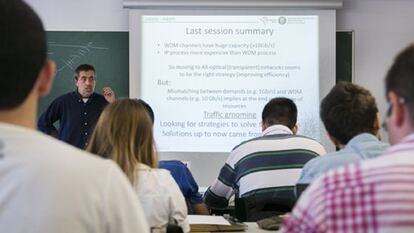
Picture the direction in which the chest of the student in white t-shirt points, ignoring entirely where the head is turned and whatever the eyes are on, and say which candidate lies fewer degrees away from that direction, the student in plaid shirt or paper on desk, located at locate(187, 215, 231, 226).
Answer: the paper on desk

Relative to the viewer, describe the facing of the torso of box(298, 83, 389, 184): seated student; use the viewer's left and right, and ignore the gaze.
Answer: facing away from the viewer

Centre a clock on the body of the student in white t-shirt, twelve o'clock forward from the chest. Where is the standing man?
The standing man is roughly at 12 o'clock from the student in white t-shirt.

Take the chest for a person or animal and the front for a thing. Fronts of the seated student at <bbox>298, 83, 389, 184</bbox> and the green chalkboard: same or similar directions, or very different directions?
very different directions

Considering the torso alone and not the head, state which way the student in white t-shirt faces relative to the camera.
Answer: away from the camera

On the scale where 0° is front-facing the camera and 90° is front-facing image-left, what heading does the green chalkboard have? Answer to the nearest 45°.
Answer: approximately 0°

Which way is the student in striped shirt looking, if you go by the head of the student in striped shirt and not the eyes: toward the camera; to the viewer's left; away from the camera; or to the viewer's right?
away from the camera

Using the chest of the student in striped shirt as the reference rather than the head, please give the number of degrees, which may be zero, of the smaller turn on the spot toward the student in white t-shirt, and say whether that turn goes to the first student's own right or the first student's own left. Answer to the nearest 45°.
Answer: approximately 180°

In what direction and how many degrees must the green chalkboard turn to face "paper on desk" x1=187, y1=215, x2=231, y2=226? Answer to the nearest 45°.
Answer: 0° — it already faces it

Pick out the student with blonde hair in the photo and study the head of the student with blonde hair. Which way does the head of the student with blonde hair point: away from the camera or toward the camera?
away from the camera

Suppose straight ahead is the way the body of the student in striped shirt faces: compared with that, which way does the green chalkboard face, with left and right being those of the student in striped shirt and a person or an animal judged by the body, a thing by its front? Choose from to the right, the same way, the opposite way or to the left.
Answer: the opposite way

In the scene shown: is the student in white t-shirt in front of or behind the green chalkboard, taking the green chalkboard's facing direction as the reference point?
in front

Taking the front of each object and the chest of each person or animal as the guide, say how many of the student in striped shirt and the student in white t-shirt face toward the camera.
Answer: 0

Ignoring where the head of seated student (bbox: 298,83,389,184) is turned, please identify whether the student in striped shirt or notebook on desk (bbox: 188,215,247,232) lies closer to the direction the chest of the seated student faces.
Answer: the student in striped shirt

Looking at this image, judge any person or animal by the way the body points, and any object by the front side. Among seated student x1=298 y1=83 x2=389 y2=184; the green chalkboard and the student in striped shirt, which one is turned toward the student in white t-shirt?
the green chalkboard

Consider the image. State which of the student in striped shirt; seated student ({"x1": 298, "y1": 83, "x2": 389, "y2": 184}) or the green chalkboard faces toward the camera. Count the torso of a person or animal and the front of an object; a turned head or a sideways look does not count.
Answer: the green chalkboard

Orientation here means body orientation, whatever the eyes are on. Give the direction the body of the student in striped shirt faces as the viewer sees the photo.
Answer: away from the camera

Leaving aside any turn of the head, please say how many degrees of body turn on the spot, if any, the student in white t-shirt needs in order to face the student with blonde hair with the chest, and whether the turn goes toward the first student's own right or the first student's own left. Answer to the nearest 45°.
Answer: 0° — they already face them
